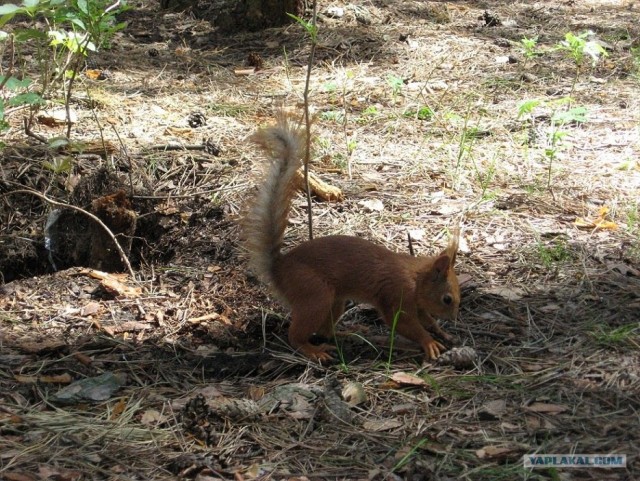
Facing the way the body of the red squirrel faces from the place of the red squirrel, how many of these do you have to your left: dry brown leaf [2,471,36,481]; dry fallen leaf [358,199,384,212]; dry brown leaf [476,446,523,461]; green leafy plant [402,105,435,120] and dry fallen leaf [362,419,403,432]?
2

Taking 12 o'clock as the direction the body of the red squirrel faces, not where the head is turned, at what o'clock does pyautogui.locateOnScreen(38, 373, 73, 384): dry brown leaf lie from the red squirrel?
The dry brown leaf is roughly at 5 o'clock from the red squirrel.

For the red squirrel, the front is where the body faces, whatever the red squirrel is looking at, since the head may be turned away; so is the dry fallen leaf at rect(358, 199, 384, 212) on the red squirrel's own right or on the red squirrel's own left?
on the red squirrel's own left

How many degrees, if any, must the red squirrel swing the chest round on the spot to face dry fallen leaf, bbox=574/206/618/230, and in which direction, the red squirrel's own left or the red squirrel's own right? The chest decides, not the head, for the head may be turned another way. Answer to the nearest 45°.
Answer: approximately 45° to the red squirrel's own left

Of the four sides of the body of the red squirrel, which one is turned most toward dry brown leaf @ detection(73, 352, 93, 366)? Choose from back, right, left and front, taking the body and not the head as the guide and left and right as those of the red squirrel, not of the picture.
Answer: back

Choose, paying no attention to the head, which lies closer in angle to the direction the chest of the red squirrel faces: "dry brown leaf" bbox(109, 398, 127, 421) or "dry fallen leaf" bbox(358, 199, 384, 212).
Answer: the dry fallen leaf

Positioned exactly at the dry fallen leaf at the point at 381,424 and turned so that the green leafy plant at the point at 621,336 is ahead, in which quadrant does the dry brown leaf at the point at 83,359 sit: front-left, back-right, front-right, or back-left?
back-left

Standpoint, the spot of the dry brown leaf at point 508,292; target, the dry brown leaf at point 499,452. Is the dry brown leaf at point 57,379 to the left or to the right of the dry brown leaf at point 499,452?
right

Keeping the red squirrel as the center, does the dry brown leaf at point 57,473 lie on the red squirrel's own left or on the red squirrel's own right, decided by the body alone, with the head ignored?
on the red squirrel's own right

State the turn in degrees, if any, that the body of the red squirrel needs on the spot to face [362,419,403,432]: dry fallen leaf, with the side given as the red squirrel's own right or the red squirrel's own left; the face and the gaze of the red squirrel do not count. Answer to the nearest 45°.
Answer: approximately 90° to the red squirrel's own right

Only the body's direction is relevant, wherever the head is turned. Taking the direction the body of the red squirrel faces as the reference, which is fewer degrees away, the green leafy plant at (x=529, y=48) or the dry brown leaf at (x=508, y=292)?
the dry brown leaf

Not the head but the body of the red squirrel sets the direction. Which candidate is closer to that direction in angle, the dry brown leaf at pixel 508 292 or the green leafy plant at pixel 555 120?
the dry brown leaf

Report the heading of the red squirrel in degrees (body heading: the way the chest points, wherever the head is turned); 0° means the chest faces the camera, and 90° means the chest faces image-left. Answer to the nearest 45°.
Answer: approximately 270°

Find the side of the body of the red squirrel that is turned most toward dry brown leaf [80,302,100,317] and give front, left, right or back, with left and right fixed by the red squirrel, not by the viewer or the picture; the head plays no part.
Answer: back
